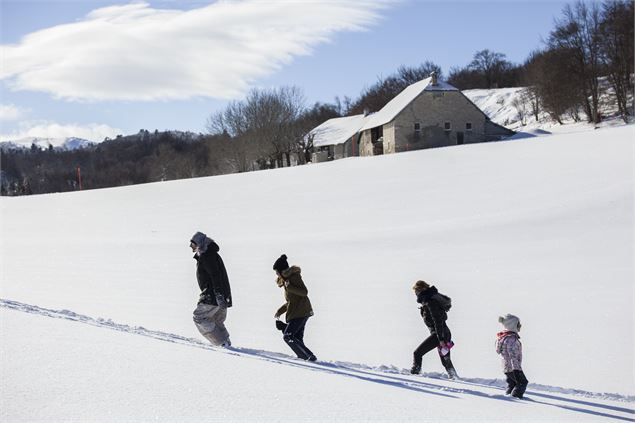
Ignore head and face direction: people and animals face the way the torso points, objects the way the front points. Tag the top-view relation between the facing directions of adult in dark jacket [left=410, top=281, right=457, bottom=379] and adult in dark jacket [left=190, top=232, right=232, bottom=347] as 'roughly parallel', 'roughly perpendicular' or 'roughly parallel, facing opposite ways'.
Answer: roughly parallel

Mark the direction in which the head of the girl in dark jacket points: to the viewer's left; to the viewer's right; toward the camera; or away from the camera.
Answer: to the viewer's left

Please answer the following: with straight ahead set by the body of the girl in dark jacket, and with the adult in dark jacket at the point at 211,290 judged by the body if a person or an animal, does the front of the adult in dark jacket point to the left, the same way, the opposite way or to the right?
the same way

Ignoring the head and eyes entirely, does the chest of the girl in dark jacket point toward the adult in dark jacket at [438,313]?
no

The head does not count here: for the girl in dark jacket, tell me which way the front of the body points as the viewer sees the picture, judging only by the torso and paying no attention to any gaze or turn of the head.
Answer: to the viewer's left

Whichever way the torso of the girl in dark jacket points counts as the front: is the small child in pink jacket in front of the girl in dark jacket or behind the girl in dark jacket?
behind

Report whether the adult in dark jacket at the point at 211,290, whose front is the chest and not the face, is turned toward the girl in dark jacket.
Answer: no

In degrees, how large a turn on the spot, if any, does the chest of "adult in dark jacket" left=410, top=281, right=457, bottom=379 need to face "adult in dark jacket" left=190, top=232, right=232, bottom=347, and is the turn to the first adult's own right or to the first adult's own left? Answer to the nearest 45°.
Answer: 0° — they already face them

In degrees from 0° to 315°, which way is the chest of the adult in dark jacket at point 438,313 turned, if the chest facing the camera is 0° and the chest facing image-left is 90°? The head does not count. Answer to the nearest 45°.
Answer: approximately 90°

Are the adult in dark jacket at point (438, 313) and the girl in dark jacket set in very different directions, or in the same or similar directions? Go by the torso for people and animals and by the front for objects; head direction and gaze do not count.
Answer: same or similar directions

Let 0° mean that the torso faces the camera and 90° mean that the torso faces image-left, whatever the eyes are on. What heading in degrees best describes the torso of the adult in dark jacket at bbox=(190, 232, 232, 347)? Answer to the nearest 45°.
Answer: approximately 90°

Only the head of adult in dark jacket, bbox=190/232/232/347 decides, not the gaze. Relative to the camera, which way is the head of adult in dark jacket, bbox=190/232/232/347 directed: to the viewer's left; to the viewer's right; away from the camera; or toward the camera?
to the viewer's left

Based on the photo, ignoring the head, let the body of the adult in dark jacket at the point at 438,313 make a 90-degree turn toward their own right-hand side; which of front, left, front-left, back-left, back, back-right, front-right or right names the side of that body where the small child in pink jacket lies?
back-right
